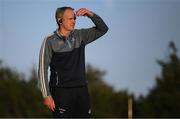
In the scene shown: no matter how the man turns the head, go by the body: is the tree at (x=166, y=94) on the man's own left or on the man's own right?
on the man's own left

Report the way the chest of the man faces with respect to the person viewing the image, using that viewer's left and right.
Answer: facing the viewer and to the right of the viewer
